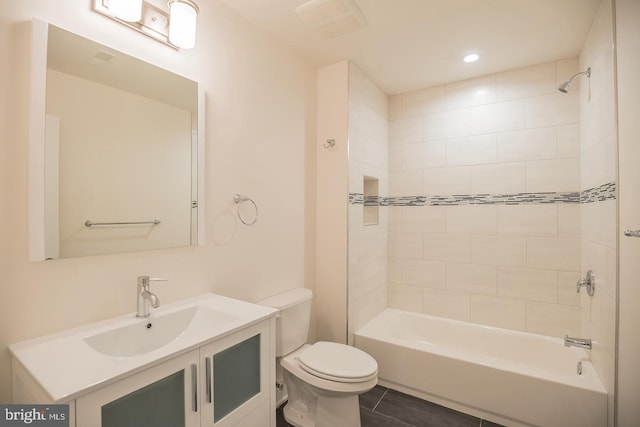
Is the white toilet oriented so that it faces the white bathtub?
no

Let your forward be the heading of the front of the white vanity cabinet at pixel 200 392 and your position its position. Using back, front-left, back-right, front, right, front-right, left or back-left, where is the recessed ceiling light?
front-left

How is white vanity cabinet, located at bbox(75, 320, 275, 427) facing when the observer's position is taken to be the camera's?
facing the viewer and to the right of the viewer

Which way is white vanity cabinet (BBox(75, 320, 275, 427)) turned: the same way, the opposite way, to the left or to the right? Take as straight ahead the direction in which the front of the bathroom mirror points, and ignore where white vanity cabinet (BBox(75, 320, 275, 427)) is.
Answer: the same way

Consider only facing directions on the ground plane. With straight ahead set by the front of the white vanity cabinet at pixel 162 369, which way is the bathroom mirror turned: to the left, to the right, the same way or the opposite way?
the same way

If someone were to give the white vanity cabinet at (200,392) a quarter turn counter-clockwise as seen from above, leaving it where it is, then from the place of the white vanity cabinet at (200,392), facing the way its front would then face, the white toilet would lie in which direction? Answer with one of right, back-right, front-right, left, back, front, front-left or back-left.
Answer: front

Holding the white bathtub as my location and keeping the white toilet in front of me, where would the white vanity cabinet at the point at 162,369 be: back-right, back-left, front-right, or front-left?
front-left

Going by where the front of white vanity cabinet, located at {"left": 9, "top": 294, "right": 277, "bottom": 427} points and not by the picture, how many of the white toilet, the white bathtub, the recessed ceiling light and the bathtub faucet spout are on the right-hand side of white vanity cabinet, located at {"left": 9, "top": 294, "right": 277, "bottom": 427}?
0

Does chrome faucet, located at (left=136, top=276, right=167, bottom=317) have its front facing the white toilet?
no

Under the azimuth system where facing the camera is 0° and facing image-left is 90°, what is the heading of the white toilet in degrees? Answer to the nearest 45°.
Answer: approximately 315°
